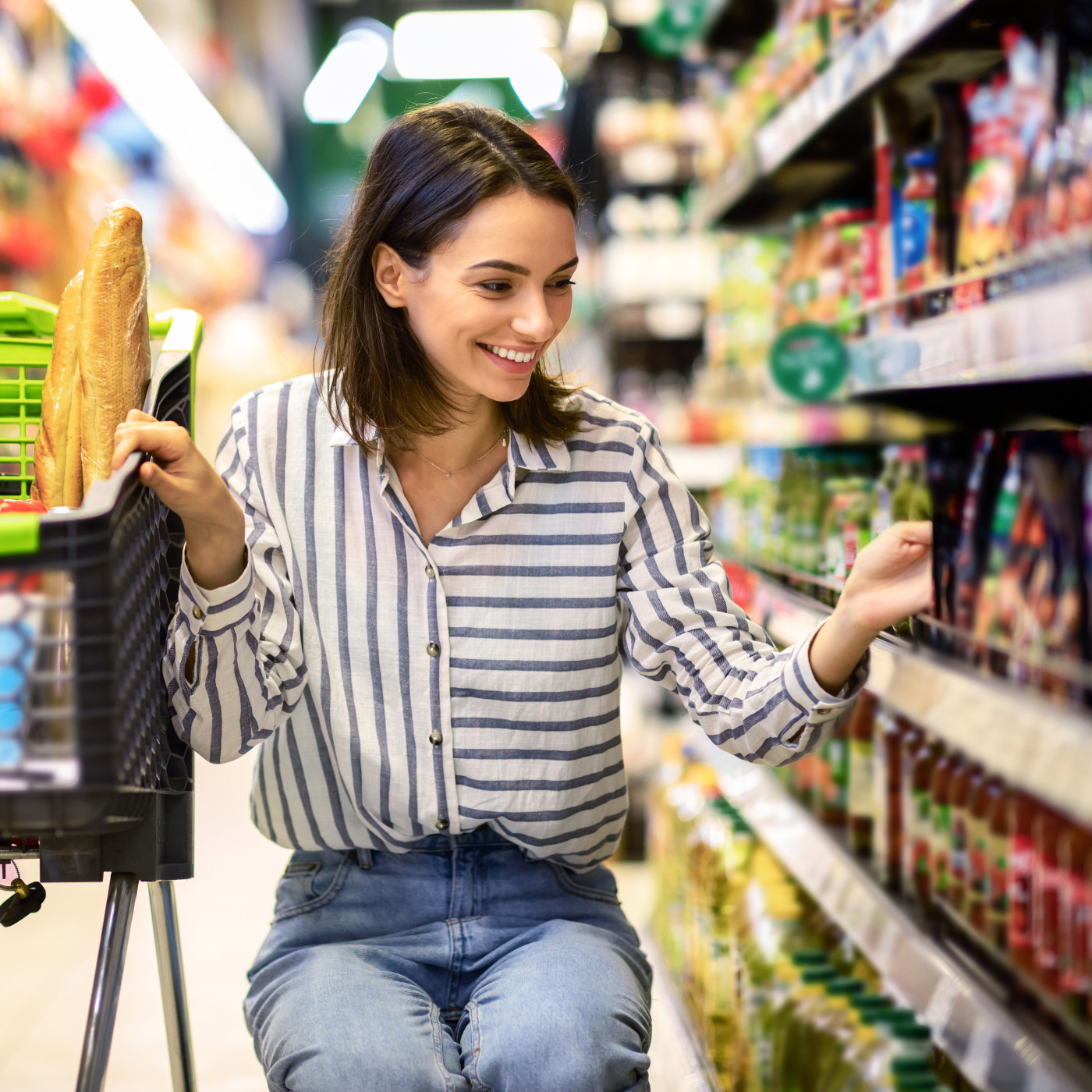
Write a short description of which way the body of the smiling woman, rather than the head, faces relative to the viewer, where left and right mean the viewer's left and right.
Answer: facing the viewer

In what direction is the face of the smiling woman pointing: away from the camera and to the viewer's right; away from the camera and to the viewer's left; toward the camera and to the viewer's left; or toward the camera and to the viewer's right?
toward the camera and to the viewer's right

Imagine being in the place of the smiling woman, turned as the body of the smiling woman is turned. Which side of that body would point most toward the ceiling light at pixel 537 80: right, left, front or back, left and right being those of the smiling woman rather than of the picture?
back

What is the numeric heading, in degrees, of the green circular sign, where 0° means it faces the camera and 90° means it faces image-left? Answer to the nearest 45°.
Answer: approximately 0°

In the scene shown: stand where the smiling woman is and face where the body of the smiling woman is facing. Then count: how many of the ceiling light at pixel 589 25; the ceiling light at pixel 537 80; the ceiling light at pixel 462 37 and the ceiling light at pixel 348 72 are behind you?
4

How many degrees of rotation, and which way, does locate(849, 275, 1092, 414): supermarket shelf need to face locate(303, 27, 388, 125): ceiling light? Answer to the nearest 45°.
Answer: approximately 90° to its right

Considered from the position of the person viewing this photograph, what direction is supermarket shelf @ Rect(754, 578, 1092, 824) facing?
facing the viewer and to the left of the viewer
